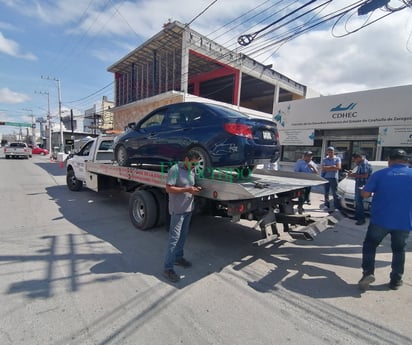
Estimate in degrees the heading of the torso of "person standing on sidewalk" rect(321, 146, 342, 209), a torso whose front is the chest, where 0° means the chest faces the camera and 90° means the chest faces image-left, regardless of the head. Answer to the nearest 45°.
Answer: approximately 0°

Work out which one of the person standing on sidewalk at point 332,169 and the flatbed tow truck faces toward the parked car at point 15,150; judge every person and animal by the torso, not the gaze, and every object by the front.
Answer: the flatbed tow truck

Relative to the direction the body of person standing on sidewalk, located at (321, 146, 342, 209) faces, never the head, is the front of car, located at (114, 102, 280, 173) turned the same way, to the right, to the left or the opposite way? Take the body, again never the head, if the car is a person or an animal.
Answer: to the right

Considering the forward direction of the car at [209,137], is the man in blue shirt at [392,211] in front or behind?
behind

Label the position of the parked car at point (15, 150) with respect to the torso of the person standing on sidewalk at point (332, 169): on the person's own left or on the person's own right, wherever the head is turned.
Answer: on the person's own right

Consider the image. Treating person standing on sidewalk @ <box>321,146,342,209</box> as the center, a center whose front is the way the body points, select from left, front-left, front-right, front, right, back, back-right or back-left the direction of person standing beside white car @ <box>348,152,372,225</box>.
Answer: front-left

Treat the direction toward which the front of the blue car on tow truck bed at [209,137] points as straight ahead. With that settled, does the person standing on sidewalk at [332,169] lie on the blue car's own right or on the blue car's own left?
on the blue car's own right

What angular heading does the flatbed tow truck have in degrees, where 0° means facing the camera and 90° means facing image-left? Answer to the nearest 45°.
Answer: approximately 135°

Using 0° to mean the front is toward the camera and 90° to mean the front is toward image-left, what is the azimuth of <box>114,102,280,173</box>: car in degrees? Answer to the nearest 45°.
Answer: approximately 135°

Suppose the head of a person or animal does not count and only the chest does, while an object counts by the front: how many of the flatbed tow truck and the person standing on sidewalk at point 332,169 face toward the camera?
1

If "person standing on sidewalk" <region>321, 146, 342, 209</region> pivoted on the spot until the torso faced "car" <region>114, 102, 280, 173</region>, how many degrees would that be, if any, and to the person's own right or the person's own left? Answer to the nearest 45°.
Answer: approximately 45° to the person's own right
